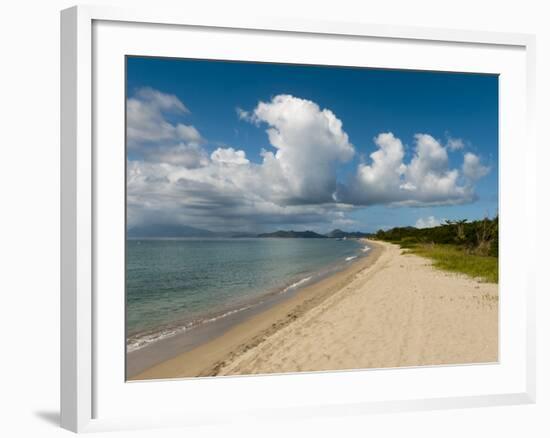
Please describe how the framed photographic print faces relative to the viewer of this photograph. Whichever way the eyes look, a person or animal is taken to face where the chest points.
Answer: facing the viewer and to the right of the viewer
